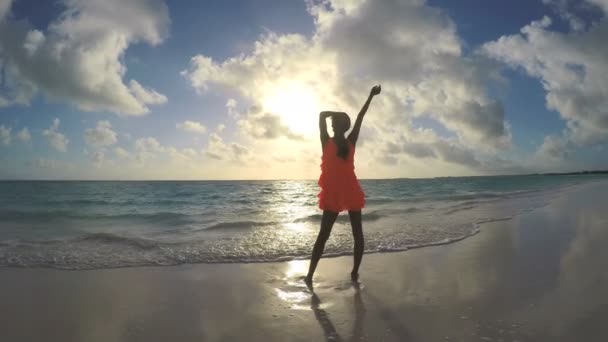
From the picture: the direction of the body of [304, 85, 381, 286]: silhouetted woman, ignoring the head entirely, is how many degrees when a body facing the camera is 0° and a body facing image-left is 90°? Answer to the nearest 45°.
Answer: approximately 180°
